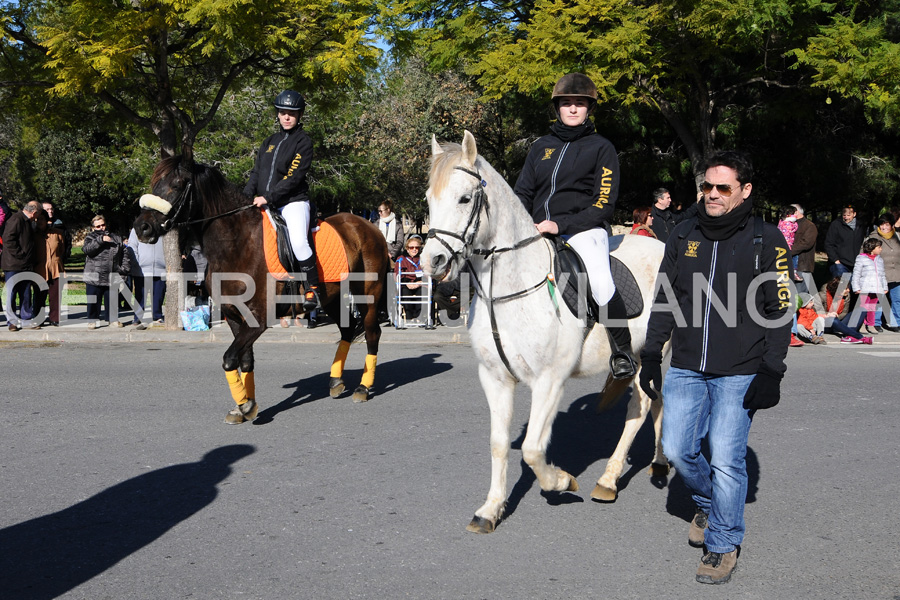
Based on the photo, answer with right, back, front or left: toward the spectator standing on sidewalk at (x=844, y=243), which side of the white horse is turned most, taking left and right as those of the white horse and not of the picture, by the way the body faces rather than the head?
back

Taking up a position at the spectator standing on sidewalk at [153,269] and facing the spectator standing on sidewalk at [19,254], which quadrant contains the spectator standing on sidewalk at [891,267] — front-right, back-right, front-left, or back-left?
back-left

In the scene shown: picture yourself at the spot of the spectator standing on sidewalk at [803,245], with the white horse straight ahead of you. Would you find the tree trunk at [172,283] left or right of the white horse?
right

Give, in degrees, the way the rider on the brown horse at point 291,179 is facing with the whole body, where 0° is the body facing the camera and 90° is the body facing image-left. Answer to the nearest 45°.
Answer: approximately 45°

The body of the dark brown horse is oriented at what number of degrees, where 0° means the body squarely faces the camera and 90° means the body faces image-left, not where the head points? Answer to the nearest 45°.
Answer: approximately 45°

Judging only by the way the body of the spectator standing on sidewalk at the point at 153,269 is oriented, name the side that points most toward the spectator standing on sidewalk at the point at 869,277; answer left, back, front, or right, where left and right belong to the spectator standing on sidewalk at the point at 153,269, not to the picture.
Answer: left

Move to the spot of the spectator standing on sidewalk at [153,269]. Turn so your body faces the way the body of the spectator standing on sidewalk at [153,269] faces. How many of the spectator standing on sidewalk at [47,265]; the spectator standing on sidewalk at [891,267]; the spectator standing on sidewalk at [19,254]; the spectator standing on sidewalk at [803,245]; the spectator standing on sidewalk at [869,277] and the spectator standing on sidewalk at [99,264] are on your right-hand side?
3

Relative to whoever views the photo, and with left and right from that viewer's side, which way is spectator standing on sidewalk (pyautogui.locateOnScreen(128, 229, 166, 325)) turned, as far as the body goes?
facing the viewer

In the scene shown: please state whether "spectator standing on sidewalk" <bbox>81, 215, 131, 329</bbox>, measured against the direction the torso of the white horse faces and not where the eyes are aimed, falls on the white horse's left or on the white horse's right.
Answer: on the white horse's right

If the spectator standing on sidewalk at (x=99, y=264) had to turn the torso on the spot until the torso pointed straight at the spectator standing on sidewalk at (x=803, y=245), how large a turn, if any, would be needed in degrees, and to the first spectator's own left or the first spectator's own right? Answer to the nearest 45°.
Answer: approximately 45° to the first spectator's own left

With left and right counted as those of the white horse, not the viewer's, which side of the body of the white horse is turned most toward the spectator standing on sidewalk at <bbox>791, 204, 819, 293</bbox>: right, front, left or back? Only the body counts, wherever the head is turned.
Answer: back

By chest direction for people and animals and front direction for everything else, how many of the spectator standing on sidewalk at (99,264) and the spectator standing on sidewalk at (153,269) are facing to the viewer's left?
0
